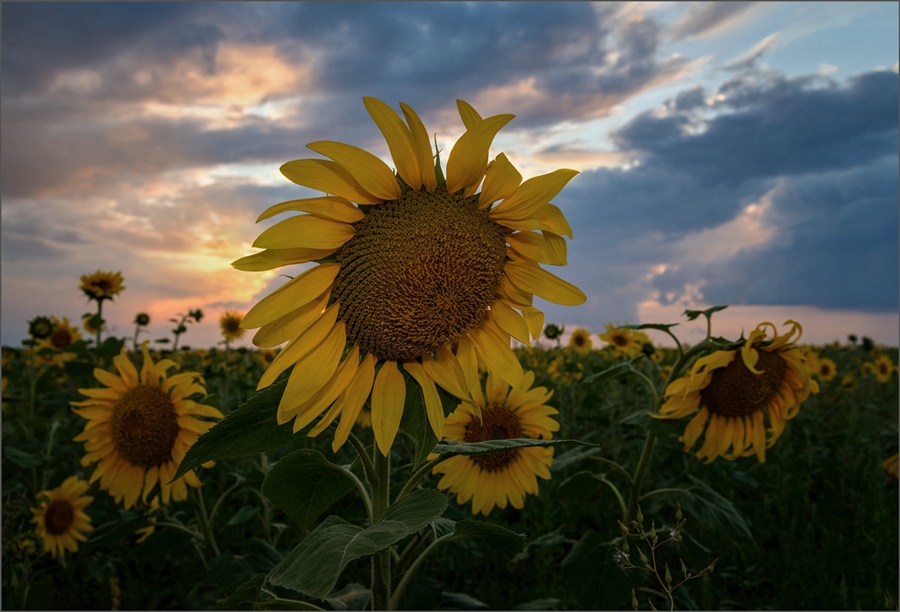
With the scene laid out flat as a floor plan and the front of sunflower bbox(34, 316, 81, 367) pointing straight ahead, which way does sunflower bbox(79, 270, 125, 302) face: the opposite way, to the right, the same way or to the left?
the same way

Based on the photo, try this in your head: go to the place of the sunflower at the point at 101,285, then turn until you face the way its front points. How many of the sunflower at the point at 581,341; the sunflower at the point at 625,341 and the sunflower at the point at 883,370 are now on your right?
0

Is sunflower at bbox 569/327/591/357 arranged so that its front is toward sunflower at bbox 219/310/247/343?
no

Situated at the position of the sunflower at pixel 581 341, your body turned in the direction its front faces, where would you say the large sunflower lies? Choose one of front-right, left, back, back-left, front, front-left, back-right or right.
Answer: front

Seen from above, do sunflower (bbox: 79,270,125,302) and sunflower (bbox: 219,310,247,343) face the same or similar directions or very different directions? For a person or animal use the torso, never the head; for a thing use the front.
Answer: same or similar directions

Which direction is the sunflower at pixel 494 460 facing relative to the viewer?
toward the camera

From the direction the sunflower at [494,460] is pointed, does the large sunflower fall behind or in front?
in front

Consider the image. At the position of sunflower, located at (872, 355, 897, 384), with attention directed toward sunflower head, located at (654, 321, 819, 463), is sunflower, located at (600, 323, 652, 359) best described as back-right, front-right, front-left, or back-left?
front-right

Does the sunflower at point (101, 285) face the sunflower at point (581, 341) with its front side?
no

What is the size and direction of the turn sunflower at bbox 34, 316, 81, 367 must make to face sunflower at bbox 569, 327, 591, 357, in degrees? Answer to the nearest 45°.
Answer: approximately 90° to its left

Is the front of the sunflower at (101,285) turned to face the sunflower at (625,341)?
no

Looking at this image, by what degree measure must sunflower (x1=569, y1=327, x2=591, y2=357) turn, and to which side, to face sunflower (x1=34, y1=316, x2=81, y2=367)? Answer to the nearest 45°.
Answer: approximately 45° to its right

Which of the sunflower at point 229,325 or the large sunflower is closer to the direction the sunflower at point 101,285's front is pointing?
the large sunflower

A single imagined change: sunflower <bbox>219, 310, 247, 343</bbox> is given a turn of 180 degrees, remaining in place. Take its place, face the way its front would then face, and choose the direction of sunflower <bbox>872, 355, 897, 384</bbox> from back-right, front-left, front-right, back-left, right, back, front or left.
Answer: right

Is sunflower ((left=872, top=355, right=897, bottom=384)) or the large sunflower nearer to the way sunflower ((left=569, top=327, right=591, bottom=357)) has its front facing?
the large sunflower

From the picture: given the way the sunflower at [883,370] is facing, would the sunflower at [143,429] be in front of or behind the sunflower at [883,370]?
in front

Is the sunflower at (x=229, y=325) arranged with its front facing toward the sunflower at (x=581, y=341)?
no

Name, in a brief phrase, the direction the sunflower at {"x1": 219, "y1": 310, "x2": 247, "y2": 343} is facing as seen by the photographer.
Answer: facing the viewer

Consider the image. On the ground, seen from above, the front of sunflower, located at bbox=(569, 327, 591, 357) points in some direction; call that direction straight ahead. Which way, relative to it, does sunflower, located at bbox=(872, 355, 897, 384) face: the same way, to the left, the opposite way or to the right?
the same way

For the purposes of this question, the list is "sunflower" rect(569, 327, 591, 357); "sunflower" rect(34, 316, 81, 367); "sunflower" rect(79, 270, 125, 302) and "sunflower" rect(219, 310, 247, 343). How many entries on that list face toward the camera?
4

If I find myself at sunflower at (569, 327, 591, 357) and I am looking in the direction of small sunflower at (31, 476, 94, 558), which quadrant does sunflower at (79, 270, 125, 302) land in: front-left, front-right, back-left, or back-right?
front-right

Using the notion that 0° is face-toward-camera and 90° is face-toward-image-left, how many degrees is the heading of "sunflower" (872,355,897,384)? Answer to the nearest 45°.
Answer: approximately 0°

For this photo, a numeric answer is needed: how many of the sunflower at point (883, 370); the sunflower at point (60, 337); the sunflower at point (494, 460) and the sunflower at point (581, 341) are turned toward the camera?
4

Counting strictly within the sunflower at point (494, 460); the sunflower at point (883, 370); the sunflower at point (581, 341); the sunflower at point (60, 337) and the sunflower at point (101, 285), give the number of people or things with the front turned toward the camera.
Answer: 5
